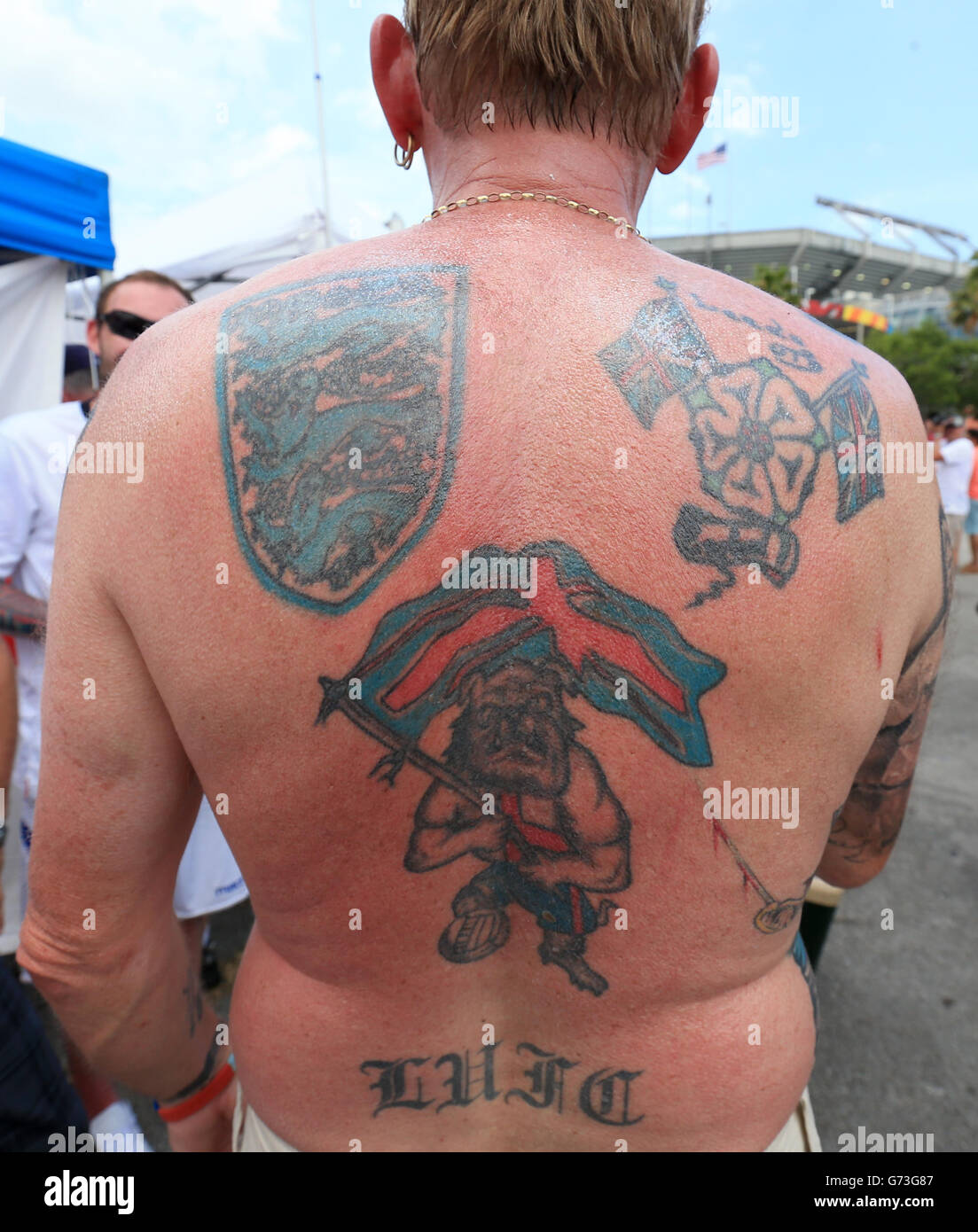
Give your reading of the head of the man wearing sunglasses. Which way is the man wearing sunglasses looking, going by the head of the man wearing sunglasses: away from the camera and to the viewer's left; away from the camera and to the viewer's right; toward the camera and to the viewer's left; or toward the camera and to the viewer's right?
toward the camera and to the viewer's right

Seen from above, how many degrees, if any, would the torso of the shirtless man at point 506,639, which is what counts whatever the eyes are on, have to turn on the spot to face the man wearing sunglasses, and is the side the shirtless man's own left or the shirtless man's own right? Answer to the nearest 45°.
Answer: approximately 45° to the shirtless man's own left

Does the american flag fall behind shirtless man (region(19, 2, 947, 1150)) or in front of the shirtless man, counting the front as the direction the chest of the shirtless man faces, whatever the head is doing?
in front

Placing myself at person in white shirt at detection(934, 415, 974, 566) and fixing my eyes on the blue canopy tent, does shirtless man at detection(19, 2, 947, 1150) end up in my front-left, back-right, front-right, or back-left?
front-left

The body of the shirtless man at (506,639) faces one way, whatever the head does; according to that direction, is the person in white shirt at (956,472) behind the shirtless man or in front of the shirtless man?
in front

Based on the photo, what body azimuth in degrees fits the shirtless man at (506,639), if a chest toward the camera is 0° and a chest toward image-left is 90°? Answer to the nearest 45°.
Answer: approximately 180°

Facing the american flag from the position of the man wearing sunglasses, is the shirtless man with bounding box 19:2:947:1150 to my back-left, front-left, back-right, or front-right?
back-right

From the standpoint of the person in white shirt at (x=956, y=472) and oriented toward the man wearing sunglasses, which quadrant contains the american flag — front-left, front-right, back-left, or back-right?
back-right

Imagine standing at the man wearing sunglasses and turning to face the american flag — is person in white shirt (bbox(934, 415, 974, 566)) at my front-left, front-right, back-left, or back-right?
front-right
